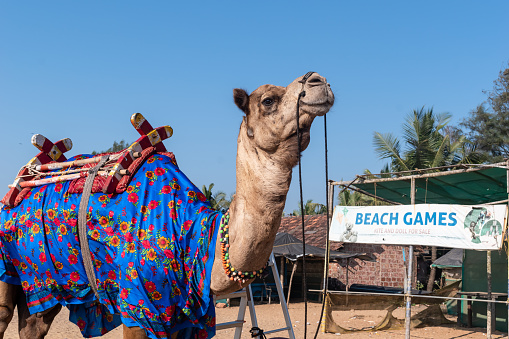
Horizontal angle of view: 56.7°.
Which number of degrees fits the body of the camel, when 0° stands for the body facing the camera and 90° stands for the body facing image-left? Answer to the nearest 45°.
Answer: approximately 270°

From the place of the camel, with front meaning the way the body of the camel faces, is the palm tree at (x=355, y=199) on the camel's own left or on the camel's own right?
on the camel's own left
